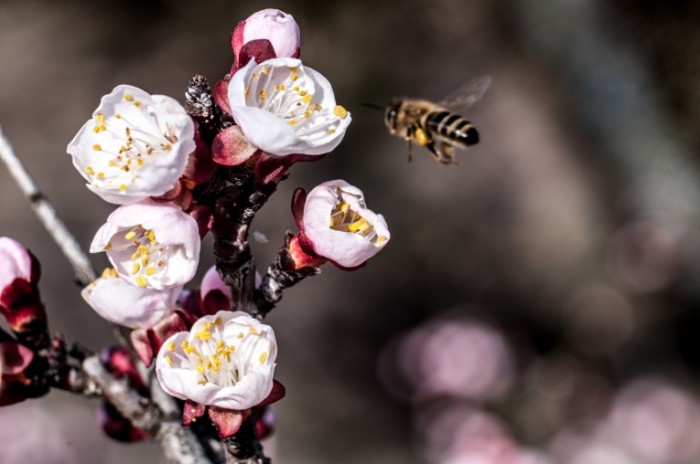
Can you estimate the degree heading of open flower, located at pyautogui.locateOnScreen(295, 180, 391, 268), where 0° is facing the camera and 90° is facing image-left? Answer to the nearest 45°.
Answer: approximately 315°
